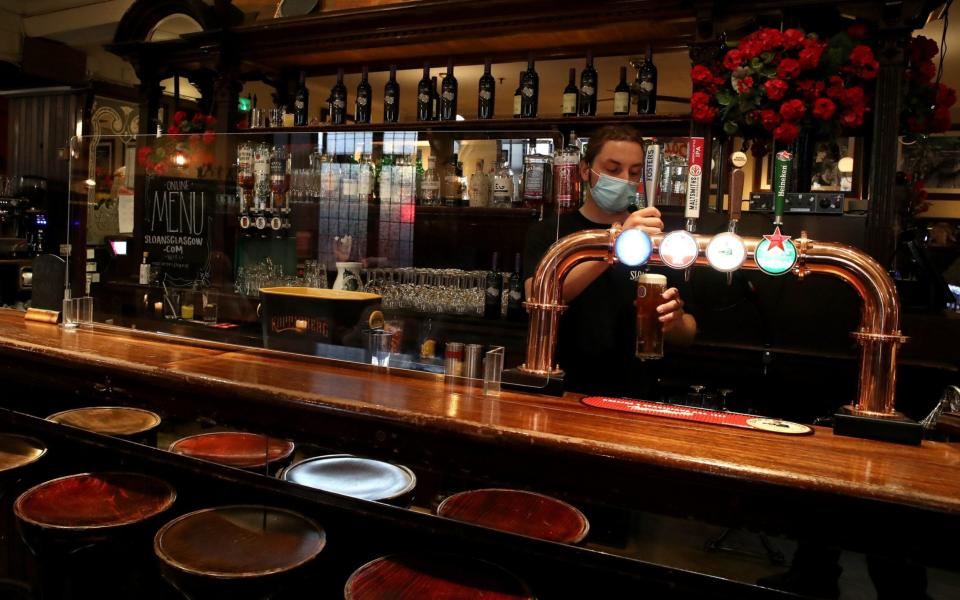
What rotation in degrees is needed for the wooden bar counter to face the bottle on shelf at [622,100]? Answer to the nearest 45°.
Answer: approximately 135° to its right

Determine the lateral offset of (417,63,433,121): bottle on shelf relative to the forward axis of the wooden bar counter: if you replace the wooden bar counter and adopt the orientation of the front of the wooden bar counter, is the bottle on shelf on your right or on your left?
on your right

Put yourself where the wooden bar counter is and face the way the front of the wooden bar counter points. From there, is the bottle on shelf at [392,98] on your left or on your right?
on your right

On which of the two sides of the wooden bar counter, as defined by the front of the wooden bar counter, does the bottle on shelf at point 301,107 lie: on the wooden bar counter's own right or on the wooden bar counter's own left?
on the wooden bar counter's own right

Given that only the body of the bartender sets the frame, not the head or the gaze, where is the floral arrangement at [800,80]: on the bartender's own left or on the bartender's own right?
on the bartender's own left
